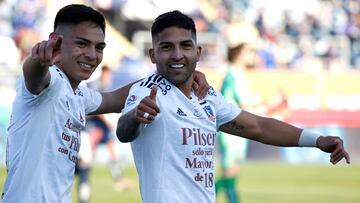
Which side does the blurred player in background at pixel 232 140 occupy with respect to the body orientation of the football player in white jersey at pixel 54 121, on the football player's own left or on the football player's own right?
on the football player's own left

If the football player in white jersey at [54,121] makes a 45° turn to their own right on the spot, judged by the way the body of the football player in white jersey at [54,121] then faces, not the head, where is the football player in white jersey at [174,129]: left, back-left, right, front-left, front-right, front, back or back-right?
left

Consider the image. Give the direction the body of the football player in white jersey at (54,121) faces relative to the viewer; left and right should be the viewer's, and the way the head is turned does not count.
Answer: facing the viewer and to the right of the viewer
